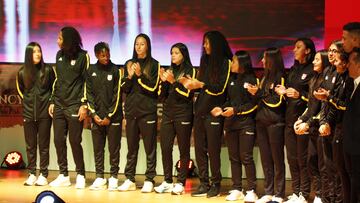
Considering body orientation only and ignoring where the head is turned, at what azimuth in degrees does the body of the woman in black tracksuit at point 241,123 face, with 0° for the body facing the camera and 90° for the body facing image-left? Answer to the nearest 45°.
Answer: approximately 45°

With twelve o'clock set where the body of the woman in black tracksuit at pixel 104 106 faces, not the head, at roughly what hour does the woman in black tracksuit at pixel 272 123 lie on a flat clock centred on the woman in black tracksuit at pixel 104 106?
the woman in black tracksuit at pixel 272 123 is roughly at 10 o'clock from the woman in black tracksuit at pixel 104 106.

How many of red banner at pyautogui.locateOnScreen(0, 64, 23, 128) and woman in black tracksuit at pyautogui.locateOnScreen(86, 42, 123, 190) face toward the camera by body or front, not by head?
2

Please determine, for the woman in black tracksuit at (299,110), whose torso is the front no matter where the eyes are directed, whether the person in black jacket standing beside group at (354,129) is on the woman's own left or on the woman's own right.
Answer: on the woman's own left

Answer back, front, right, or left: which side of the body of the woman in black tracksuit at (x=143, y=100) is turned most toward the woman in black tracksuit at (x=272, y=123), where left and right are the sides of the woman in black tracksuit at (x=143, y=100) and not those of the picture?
left

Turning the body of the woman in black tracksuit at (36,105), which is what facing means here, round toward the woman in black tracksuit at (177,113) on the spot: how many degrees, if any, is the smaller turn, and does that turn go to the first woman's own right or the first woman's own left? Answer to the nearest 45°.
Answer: approximately 45° to the first woman's own left

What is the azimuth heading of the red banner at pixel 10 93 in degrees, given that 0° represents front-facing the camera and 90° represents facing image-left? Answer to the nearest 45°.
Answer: approximately 0°

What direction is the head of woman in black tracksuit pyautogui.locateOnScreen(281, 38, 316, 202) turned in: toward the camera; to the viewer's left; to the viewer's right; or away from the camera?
to the viewer's left
